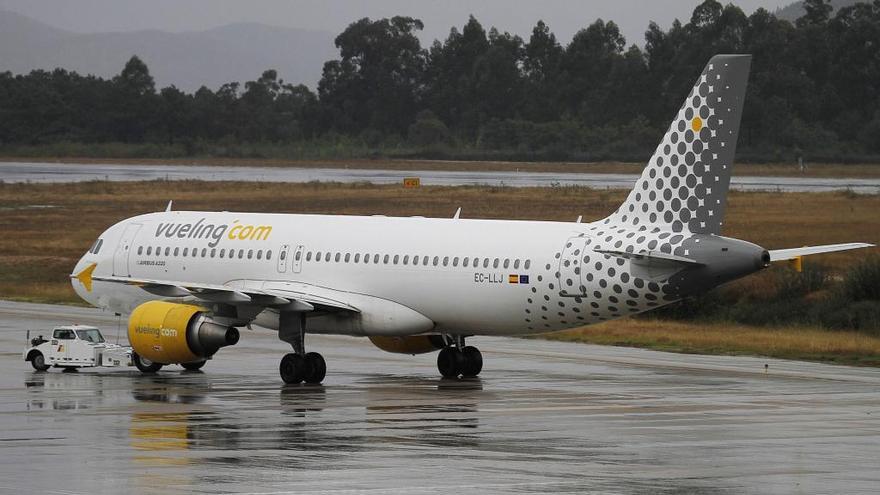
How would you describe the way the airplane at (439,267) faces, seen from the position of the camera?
facing away from the viewer and to the left of the viewer
